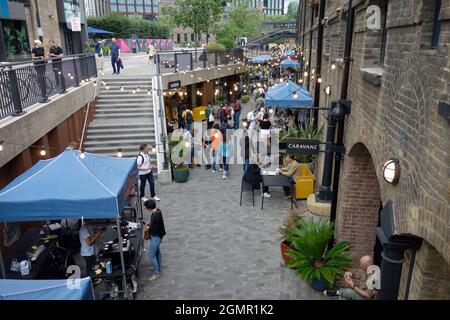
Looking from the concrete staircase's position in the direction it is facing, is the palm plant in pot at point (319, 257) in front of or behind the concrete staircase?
in front

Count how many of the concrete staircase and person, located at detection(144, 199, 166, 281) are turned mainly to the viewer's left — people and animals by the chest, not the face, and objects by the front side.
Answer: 1

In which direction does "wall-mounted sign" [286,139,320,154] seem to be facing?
toward the camera

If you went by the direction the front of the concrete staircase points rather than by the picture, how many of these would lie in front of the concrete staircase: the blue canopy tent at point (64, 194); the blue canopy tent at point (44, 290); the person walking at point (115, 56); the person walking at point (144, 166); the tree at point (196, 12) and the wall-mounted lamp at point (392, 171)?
4

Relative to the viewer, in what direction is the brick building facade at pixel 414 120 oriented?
to the viewer's left

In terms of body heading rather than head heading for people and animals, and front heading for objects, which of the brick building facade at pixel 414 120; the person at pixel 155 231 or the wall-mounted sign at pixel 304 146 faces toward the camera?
the wall-mounted sign

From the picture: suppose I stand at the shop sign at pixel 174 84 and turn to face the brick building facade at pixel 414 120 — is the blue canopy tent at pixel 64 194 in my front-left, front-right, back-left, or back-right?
front-right

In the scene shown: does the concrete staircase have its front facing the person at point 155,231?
yes

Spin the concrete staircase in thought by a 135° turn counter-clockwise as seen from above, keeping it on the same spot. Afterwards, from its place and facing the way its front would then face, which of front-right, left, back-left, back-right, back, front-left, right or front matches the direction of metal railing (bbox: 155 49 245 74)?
front

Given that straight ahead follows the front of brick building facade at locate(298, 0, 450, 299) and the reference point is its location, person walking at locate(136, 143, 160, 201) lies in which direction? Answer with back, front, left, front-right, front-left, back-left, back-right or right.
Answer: front-right

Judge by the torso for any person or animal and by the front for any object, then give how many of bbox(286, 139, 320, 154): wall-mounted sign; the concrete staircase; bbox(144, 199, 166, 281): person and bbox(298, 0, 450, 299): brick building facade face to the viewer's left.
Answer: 2

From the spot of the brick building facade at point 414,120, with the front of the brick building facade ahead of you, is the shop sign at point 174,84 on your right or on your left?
on your right

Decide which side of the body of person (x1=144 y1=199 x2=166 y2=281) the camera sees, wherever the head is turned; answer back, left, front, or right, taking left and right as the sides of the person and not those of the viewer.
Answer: left

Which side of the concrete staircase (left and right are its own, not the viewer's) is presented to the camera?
front

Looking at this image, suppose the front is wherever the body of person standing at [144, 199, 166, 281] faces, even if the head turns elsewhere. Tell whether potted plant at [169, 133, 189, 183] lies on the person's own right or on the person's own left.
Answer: on the person's own right

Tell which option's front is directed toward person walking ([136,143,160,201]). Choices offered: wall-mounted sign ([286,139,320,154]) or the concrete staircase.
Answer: the concrete staircase
